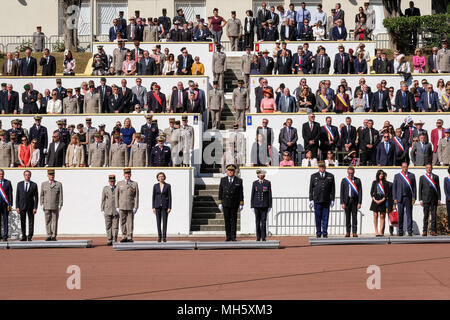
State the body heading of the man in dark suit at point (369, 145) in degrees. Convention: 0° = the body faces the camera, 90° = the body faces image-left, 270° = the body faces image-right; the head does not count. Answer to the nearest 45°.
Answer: approximately 0°

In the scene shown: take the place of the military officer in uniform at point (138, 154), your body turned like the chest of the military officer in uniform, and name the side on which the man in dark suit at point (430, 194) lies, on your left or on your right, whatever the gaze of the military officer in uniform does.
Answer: on your left

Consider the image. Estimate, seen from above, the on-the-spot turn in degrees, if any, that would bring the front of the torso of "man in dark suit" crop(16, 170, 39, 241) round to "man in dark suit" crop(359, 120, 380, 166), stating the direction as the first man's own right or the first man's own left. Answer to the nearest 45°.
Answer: approximately 90° to the first man's own left

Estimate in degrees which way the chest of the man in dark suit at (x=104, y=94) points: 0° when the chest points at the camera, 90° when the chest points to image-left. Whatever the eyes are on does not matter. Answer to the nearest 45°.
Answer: approximately 0°

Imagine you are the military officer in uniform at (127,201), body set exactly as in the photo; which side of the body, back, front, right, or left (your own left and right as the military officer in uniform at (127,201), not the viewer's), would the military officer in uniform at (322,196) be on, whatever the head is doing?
left

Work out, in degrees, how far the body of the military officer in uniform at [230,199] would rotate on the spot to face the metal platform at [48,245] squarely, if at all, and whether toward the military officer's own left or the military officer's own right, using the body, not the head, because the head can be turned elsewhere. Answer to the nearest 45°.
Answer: approximately 90° to the military officer's own right

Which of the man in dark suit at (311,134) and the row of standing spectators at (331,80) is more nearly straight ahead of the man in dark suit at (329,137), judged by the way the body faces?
the man in dark suit

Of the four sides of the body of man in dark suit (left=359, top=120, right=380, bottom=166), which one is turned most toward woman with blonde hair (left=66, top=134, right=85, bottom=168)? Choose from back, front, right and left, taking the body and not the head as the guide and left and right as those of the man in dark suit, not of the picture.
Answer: right

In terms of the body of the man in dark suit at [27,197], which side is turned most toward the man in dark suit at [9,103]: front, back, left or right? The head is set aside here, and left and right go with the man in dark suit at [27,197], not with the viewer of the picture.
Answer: back

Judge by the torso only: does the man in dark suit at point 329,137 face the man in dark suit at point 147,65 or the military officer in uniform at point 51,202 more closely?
the military officer in uniform

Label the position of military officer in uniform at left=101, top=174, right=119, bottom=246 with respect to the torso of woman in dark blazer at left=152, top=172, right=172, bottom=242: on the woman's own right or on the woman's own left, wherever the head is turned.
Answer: on the woman's own right

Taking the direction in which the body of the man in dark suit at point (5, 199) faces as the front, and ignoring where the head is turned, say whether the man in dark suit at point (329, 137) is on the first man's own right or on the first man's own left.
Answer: on the first man's own left

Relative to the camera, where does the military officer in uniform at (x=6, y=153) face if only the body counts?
toward the camera

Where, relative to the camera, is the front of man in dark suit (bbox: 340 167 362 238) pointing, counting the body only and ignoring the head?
toward the camera

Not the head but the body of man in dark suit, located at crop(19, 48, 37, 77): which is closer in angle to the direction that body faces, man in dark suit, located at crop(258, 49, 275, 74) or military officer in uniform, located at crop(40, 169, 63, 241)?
the military officer in uniform

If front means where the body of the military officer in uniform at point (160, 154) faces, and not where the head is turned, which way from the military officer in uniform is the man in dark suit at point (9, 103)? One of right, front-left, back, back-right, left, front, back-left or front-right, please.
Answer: back-right
